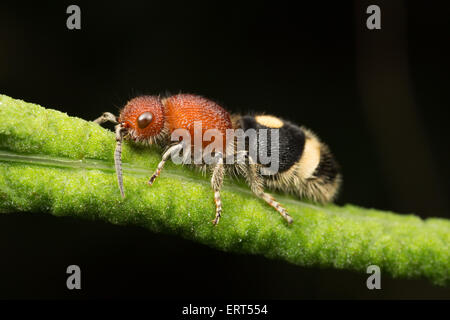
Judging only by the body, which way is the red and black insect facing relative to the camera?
to the viewer's left
